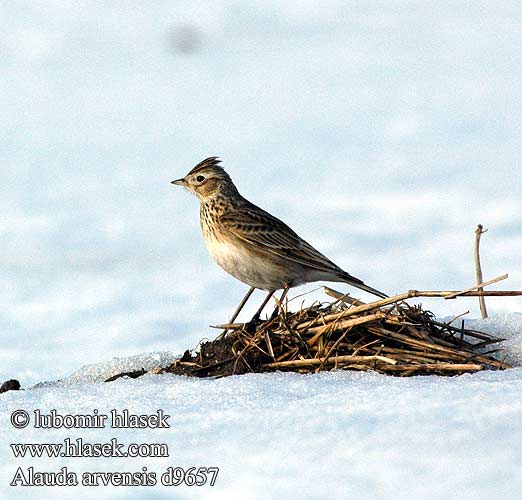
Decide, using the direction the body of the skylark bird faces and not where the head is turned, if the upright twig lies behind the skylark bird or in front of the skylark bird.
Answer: behind

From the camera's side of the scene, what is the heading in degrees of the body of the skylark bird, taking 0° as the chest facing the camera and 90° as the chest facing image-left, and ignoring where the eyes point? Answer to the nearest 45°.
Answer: approximately 90°
